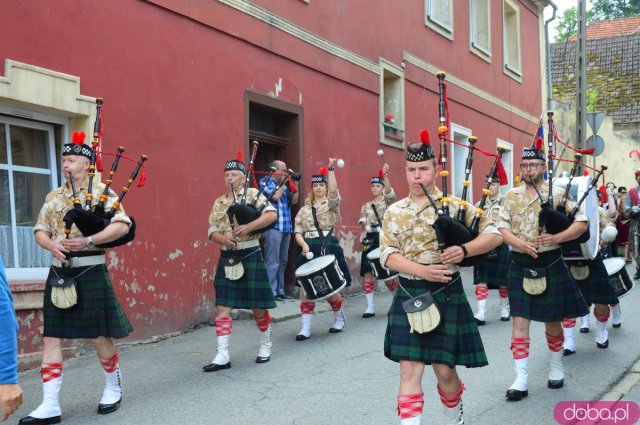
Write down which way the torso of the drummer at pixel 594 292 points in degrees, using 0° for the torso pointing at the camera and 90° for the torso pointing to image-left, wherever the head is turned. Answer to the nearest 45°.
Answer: approximately 45°

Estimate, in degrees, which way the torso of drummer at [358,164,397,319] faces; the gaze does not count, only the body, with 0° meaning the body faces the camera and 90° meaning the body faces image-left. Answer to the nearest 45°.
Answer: approximately 45°

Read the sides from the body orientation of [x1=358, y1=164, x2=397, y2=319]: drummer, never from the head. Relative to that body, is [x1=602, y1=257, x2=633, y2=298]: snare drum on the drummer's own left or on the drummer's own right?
on the drummer's own left
